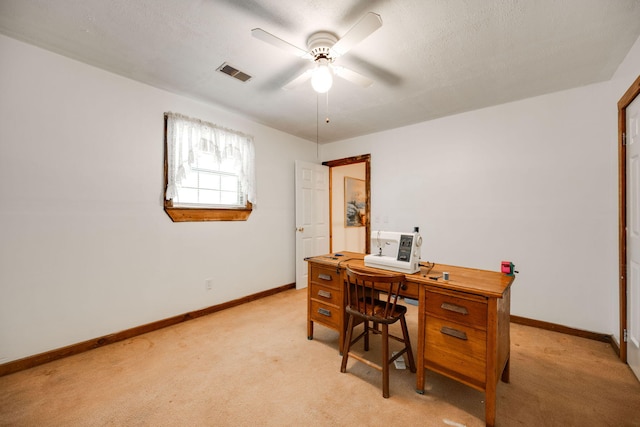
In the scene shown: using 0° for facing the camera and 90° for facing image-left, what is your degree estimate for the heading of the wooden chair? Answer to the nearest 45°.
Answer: approximately 225°

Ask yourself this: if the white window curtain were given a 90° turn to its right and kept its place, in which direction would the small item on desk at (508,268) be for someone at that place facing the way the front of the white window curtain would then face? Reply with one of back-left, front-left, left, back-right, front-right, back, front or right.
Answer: left

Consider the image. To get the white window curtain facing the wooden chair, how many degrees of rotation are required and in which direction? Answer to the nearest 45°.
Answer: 0° — it already faces it

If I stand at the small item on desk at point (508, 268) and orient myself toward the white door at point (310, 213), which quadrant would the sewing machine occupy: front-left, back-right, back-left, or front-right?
front-left

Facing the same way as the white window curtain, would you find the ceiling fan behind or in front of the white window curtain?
in front

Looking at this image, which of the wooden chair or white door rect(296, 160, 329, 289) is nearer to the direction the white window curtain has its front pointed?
the wooden chair

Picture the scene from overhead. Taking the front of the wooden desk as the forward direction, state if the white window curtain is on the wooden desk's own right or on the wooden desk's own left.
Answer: on the wooden desk's own right

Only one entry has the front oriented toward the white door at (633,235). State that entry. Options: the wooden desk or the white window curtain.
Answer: the white window curtain

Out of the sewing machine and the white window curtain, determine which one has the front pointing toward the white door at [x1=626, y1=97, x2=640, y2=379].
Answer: the white window curtain

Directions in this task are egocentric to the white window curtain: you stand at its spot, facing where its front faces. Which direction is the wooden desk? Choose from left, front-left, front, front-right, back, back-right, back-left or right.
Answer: front

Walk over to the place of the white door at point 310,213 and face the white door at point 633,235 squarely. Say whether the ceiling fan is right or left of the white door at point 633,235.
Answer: right

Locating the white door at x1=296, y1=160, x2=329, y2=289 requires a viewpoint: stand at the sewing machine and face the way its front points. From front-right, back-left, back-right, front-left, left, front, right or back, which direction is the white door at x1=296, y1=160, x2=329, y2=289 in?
right

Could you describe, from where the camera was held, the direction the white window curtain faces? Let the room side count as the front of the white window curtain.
facing the viewer and to the right of the viewer

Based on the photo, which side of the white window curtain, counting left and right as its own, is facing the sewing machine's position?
front

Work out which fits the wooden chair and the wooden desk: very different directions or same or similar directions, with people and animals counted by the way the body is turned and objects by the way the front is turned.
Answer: very different directions

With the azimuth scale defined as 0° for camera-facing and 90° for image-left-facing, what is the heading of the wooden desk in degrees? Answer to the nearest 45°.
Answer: approximately 45°

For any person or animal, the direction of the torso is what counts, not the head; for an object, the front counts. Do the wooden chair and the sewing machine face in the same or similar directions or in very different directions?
very different directions

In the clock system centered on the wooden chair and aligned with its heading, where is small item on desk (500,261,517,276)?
The small item on desk is roughly at 1 o'clock from the wooden chair.

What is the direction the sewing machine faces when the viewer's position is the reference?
facing the viewer and to the left of the viewer
